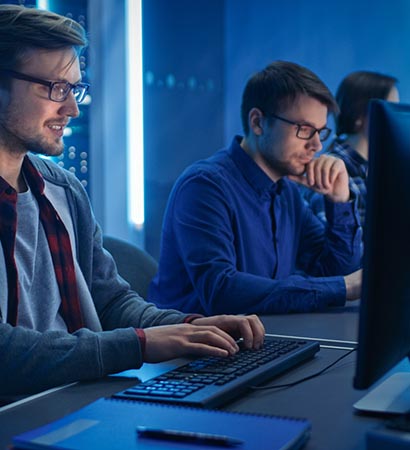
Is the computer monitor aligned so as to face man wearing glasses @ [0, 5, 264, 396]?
yes

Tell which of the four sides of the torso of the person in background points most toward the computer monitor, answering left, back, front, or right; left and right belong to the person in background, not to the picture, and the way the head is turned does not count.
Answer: right

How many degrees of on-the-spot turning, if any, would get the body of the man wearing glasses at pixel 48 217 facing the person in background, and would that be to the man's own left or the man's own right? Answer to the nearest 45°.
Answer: approximately 90° to the man's own left

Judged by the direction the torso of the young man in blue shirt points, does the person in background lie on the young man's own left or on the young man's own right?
on the young man's own left

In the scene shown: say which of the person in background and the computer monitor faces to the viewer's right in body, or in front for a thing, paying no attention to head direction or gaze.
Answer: the person in background

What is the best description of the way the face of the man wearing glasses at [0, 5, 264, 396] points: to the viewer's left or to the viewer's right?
to the viewer's right

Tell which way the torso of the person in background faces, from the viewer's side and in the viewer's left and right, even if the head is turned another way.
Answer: facing to the right of the viewer

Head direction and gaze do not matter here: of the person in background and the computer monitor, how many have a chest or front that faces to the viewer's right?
1

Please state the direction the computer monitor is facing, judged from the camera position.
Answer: facing away from the viewer and to the left of the viewer

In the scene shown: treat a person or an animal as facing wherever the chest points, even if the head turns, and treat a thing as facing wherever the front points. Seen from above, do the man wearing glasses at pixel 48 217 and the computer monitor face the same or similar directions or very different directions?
very different directions

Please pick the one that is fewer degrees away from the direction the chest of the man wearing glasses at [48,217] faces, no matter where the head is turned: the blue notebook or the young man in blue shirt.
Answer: the blue notebook

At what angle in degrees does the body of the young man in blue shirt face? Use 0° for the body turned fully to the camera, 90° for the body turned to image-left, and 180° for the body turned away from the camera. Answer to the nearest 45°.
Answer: approximately 315°
